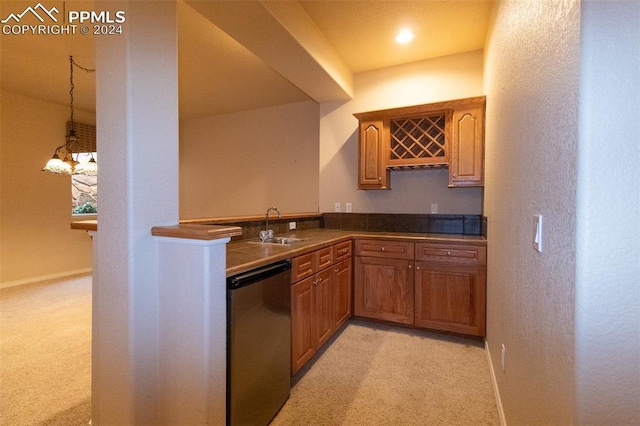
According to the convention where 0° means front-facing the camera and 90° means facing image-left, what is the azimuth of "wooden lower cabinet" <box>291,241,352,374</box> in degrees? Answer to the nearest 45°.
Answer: approximately 315°

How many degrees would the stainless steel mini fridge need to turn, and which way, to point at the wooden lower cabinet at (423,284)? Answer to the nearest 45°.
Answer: approximately 90° to its left

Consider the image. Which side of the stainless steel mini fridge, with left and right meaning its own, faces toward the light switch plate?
front

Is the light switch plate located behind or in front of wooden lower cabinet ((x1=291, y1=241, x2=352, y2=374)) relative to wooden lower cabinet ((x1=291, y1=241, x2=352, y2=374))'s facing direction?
in front

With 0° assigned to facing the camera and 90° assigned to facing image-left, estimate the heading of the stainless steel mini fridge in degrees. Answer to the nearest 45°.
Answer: approximately 315°

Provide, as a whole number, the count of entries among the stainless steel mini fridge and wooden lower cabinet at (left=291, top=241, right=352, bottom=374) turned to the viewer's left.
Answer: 0

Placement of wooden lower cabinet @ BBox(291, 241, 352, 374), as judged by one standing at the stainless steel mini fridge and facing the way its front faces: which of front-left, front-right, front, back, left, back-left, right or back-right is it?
left
